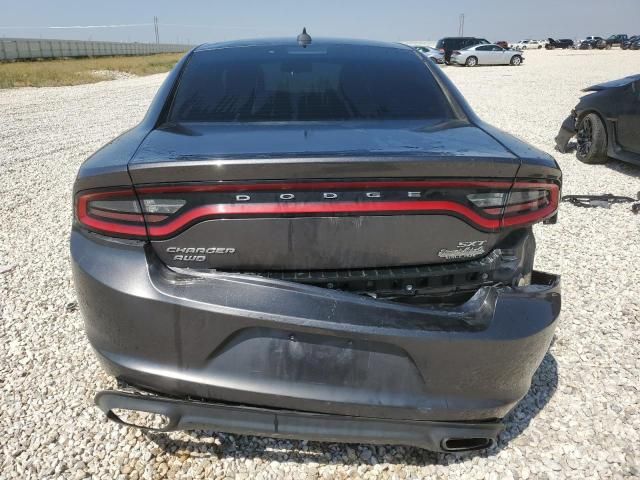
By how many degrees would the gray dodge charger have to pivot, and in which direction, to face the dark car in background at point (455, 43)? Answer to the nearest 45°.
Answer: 0° — it already faces it

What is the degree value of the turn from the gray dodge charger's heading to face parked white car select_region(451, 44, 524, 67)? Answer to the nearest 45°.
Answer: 0° — it already faces it

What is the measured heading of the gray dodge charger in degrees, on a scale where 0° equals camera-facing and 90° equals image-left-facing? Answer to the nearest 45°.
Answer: approximately 180°

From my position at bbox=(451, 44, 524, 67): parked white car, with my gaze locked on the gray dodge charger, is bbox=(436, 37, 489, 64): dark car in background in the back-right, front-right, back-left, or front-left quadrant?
back-right

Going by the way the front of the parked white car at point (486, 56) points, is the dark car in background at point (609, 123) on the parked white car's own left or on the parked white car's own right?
on the parked white car's own right

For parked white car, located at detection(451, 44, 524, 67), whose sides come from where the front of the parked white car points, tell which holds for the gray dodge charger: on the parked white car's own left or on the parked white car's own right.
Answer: on the parked white car's own right
